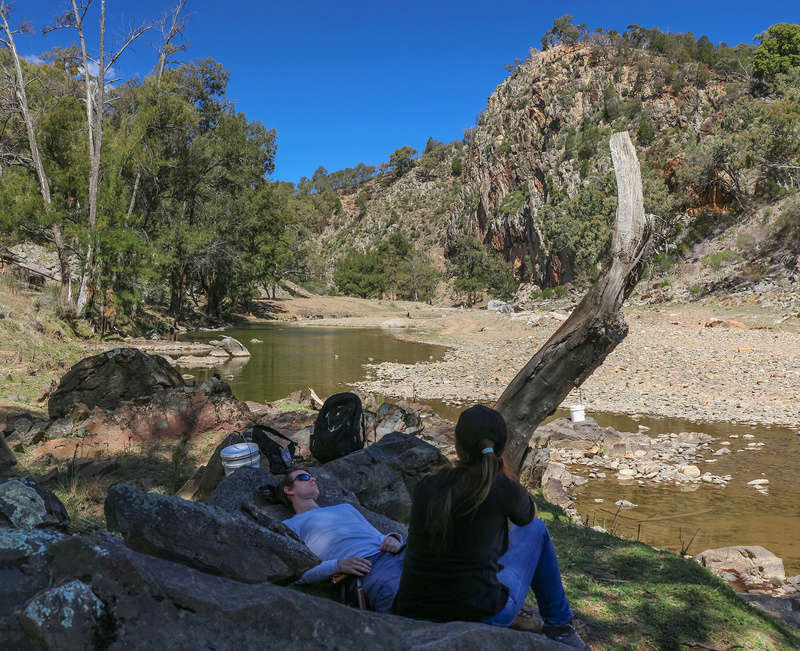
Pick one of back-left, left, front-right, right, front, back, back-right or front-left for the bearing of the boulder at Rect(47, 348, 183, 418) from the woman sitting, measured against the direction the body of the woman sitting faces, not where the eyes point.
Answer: left

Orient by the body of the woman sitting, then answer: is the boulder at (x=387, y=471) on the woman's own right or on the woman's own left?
on the woman's own left

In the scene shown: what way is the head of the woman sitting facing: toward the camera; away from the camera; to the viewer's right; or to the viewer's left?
away from the camera

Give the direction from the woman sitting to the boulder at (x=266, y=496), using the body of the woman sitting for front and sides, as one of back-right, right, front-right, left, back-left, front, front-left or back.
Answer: left

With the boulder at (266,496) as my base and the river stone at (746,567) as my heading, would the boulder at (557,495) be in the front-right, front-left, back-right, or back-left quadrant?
front-left

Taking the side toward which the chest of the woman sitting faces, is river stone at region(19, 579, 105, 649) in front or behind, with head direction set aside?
behind

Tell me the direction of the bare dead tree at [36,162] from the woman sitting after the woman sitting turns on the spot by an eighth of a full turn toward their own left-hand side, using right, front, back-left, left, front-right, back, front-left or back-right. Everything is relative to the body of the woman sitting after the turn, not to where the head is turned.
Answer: front-left

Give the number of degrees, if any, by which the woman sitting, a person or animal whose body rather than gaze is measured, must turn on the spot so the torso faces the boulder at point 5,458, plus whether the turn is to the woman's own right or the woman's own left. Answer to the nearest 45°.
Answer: approximately 90° to the woman's own left

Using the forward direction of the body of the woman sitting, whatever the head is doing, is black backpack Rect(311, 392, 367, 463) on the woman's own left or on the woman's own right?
on the woman's own left

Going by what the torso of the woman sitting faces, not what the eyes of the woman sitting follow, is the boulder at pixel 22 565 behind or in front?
behind

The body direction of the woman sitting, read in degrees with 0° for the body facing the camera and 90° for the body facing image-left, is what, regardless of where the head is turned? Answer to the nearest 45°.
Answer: approximately 225°

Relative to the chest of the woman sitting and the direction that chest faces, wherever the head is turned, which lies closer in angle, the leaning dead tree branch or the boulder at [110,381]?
the leaning dead tree branch

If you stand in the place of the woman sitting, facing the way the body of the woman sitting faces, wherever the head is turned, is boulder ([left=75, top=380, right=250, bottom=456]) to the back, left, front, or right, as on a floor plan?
left

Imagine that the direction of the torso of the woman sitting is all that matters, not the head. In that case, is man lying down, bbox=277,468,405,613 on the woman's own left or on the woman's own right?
on the woman's own left

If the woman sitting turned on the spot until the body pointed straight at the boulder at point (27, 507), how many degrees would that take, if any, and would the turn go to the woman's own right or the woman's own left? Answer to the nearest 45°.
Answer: approximately 135° to the woman's own left
